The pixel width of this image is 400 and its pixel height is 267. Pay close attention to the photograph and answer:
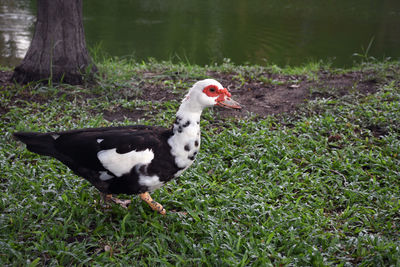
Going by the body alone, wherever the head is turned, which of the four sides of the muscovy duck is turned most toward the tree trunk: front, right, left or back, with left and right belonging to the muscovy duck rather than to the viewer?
left

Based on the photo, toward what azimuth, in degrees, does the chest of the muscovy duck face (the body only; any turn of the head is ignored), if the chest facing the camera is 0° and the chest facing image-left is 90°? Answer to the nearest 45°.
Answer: approximately 270°
